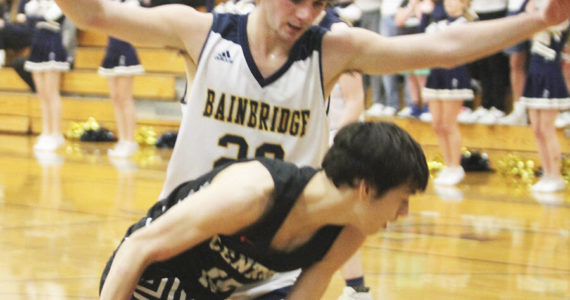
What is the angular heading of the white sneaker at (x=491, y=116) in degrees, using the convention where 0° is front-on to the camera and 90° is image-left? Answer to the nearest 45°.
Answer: approximately 45°

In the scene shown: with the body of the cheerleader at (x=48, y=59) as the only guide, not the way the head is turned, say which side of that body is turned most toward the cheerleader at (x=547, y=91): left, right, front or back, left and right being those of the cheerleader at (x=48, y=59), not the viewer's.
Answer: left

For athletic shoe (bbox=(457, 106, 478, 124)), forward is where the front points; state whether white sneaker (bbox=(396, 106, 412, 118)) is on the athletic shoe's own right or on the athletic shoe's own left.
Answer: on the athletic shoe's own right

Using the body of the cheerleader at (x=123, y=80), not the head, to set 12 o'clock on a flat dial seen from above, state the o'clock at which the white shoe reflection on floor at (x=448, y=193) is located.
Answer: The white shoe reflection on floor is roughly at 9 o'clock from the cheerleader.

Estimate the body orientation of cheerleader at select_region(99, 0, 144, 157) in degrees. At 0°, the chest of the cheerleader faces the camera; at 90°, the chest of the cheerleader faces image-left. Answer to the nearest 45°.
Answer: approximately 45°

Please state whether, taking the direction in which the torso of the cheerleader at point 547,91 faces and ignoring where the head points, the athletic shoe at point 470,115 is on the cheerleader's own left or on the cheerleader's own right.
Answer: on the cheerleader's own right

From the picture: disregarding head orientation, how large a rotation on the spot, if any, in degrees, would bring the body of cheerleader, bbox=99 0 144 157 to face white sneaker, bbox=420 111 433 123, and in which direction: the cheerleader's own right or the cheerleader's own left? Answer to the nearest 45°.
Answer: approximately 135° to the cheerleader's own left

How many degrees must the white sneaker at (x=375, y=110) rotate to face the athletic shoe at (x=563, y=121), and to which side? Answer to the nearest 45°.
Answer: approximately 90° to its left

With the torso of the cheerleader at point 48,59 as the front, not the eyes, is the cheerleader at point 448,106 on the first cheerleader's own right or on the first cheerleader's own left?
on the first cheerleader's own left

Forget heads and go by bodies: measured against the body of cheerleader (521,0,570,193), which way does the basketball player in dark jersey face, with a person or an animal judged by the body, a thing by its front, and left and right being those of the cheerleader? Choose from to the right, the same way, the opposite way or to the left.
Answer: to the left

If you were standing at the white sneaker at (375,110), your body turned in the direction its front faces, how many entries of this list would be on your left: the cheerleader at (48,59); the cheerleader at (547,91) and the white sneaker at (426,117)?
2
